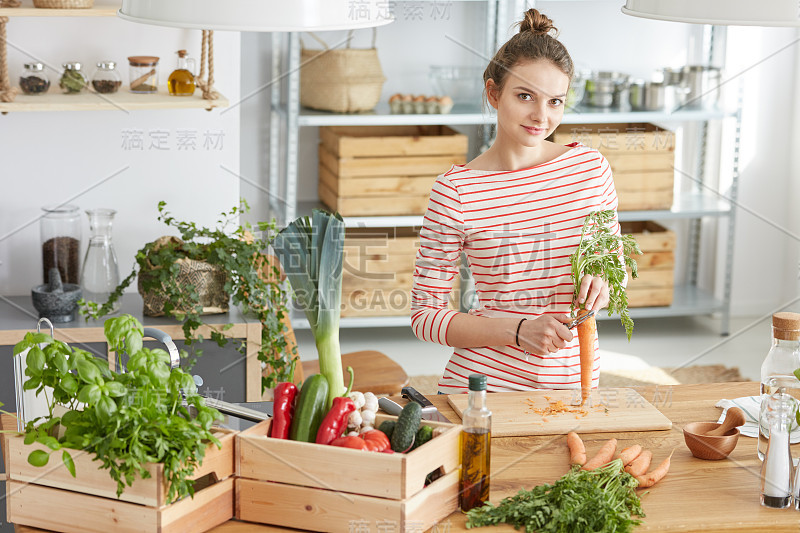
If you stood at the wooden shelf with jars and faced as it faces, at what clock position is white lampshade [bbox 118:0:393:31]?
The white lampshade is roughly at 12 o'clock from the wooden shelf with jars.

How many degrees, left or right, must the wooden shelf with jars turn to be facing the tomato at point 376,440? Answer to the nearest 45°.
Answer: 0° — it already faces it

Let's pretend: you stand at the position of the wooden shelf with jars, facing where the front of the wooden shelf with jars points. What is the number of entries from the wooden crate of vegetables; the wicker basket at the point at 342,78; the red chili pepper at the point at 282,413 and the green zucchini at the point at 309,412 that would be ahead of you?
3

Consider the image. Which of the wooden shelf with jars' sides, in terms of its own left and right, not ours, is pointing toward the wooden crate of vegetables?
front

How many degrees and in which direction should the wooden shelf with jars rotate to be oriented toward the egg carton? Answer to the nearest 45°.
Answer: approximately 135° to its left

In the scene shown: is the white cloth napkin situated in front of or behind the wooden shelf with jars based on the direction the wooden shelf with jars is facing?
in front

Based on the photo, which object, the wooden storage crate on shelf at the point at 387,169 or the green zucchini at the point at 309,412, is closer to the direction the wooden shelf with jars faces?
the green zucchini

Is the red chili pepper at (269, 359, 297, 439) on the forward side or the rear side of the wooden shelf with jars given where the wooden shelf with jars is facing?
on the forward side

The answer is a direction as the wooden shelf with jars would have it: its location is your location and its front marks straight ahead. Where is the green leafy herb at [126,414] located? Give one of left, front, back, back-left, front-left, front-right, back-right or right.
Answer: front

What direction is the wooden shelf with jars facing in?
toward the camera

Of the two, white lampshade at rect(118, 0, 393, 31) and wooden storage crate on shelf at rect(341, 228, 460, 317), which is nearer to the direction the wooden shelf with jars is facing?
the white lampshade
